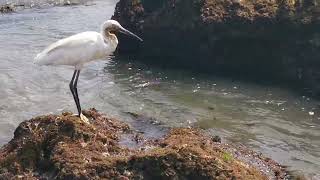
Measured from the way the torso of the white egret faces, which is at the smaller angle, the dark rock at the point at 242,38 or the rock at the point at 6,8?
the dark rock

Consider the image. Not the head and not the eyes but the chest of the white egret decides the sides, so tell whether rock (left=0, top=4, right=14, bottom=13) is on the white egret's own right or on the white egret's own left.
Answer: on the white egret's own left

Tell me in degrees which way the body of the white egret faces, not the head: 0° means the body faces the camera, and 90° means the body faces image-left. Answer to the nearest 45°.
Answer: approximately 270°
